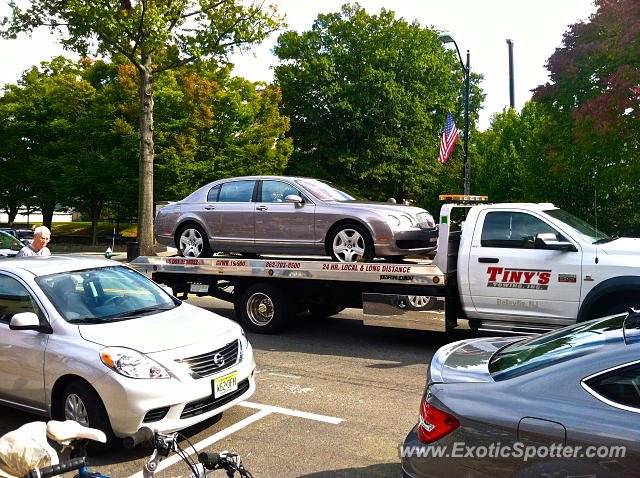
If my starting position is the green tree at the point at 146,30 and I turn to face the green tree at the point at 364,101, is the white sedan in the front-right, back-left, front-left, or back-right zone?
back-right

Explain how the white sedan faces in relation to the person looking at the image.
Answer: facing the viewer and to the right of the viewer

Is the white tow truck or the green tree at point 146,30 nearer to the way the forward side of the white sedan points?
the white tow truck

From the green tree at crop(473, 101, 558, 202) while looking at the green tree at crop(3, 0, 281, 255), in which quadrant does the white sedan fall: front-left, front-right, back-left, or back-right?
front-left

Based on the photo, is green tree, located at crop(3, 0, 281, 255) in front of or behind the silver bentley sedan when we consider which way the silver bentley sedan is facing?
behind

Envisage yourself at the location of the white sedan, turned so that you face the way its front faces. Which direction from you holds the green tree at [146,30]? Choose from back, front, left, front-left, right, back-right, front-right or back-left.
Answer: back-left

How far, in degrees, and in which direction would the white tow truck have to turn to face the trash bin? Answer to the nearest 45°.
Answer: approximately 135° to its left

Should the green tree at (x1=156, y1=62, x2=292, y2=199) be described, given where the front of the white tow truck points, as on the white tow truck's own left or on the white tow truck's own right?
on the white tow truck's own left

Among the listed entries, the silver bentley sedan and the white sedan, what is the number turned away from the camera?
0

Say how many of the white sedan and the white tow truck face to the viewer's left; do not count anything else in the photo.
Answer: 0

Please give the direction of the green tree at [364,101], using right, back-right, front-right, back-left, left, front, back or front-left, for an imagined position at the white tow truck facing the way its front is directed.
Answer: left

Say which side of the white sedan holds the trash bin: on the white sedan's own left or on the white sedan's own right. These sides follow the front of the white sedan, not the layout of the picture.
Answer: on the white sedan's own left

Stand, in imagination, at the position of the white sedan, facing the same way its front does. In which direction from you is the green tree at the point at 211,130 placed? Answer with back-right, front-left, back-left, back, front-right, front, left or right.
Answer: back-left

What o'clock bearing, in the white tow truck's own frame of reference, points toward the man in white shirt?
The man in white shirt is roughly at 6 o'clock from the white tow truck.

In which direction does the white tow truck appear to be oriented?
to the viewer's right

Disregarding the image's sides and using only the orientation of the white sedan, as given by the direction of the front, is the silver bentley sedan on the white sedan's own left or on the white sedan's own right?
on the white sedan's own left
